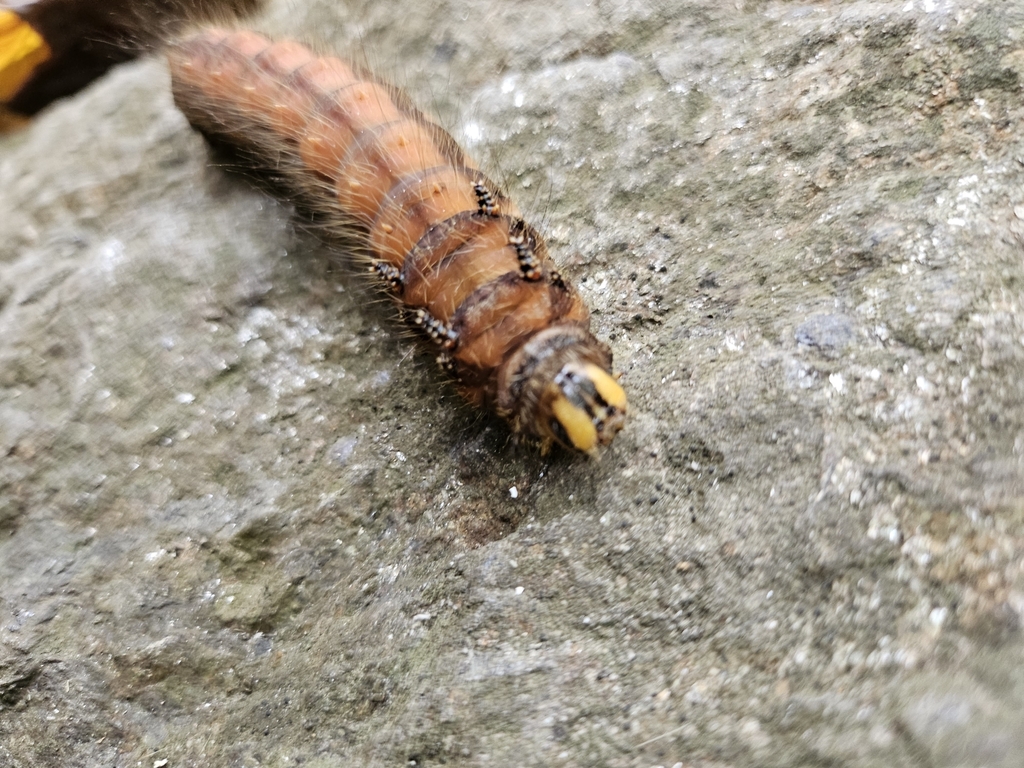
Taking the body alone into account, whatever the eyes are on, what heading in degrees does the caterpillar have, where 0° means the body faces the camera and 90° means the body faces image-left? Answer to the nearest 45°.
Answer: approximately 315°
